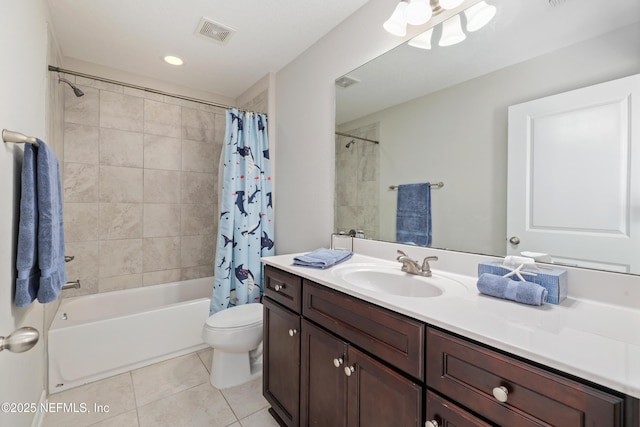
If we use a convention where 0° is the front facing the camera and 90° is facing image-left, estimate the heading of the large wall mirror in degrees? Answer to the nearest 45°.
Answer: approximately 45°

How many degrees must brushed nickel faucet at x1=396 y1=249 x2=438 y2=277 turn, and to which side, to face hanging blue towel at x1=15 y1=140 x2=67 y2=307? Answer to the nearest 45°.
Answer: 0° — it already faces it

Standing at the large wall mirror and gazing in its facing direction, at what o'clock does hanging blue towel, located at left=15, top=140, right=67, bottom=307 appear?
The hanging blue towel is roughly at 12 o'clock from the large wall mirror.

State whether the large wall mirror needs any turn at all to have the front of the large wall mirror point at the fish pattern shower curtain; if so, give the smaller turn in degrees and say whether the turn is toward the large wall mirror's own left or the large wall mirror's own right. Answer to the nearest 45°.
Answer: approximately 45° to the large wall mirror's own right

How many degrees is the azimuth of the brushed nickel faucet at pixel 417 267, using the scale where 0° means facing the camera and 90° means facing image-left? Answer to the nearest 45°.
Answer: approximately 45°

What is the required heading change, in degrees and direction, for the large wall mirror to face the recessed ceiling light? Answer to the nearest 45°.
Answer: approximately 45° to its right
